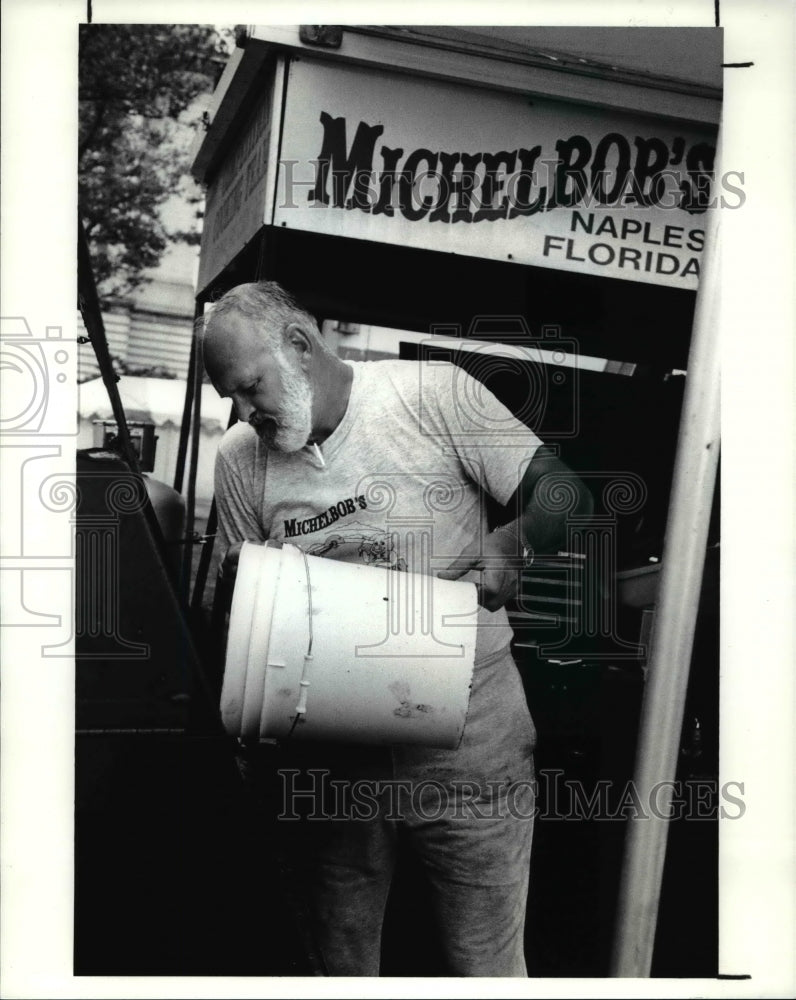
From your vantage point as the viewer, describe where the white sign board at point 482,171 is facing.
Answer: facing the viewer

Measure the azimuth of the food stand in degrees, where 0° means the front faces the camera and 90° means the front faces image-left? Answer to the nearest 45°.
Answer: approximately 0°

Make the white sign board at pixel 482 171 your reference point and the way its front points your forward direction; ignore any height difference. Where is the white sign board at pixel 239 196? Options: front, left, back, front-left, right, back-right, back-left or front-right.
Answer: right

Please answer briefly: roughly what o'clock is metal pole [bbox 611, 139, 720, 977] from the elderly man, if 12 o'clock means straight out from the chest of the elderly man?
The metal pole is roughly at 8 o'clock from the elderly man.

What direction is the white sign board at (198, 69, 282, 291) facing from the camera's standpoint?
to the viewer's left

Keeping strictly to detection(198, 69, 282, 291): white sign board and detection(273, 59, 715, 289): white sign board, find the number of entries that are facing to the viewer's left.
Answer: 1

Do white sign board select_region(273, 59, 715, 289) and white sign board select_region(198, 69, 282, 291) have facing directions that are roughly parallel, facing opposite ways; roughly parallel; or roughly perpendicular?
roughly perpendicular

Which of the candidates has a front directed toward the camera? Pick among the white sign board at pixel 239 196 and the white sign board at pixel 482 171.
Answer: the white sign board at pixel 482 171

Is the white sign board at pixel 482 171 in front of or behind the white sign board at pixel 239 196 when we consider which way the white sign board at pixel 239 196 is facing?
behind

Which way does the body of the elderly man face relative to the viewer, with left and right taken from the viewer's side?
facing the viewer and to the left of the viewer

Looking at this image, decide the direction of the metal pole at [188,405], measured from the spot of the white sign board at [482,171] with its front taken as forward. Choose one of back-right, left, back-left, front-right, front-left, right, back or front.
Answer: right
